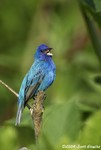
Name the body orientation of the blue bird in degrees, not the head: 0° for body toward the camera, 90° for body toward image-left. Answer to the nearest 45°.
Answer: approximately 270°
